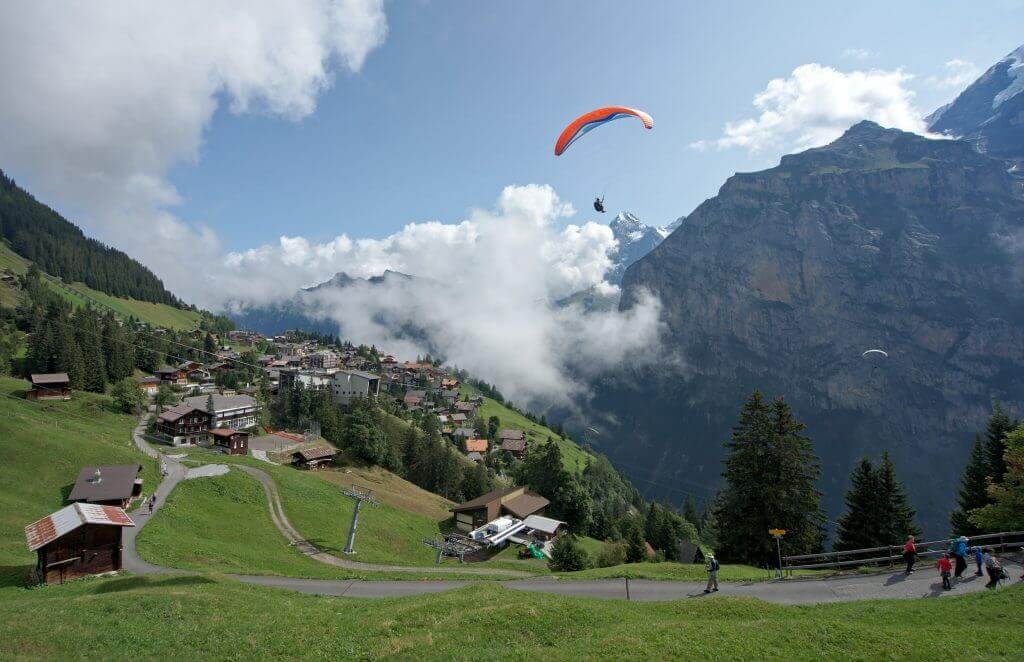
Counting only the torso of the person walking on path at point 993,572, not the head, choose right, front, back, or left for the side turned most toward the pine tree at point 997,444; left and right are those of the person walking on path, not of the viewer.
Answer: right

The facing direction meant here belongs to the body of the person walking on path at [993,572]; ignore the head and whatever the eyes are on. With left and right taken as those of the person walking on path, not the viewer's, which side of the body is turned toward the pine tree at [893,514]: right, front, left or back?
right

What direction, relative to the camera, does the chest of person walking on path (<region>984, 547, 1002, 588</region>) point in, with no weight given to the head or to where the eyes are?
to the viewer's left

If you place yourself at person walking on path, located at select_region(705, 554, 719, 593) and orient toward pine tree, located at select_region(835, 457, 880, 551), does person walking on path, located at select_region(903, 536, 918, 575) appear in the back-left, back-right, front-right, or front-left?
front-right

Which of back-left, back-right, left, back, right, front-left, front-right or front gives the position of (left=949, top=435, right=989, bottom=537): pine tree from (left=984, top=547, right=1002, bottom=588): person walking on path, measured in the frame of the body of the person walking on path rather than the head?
right

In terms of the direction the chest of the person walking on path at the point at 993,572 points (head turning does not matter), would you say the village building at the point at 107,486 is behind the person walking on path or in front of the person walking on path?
in front
